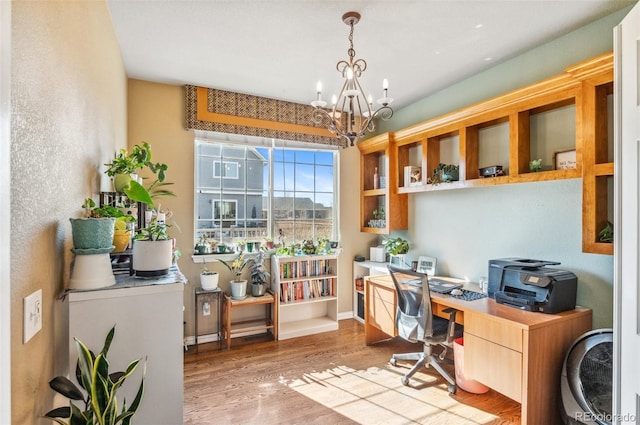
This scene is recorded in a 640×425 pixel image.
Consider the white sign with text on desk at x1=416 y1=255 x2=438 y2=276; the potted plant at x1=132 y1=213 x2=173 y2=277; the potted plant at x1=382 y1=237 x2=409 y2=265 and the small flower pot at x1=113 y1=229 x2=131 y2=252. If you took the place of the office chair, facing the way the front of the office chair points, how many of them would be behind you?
2

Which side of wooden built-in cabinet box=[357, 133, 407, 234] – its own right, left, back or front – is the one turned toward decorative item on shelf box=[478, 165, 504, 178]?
left

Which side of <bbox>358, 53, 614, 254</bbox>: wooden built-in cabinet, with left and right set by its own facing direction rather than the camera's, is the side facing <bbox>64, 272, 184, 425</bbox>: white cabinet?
front

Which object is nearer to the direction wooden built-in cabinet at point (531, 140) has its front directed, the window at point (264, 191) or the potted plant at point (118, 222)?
the potted plant

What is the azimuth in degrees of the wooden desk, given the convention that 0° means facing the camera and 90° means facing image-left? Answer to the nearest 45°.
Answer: approximately 45°

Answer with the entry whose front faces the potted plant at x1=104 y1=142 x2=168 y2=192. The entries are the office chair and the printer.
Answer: the printer

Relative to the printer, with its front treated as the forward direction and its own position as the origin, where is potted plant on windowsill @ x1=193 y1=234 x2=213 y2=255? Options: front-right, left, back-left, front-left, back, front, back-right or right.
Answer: front-right

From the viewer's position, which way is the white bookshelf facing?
facing the viewer and to the right of the viewer
